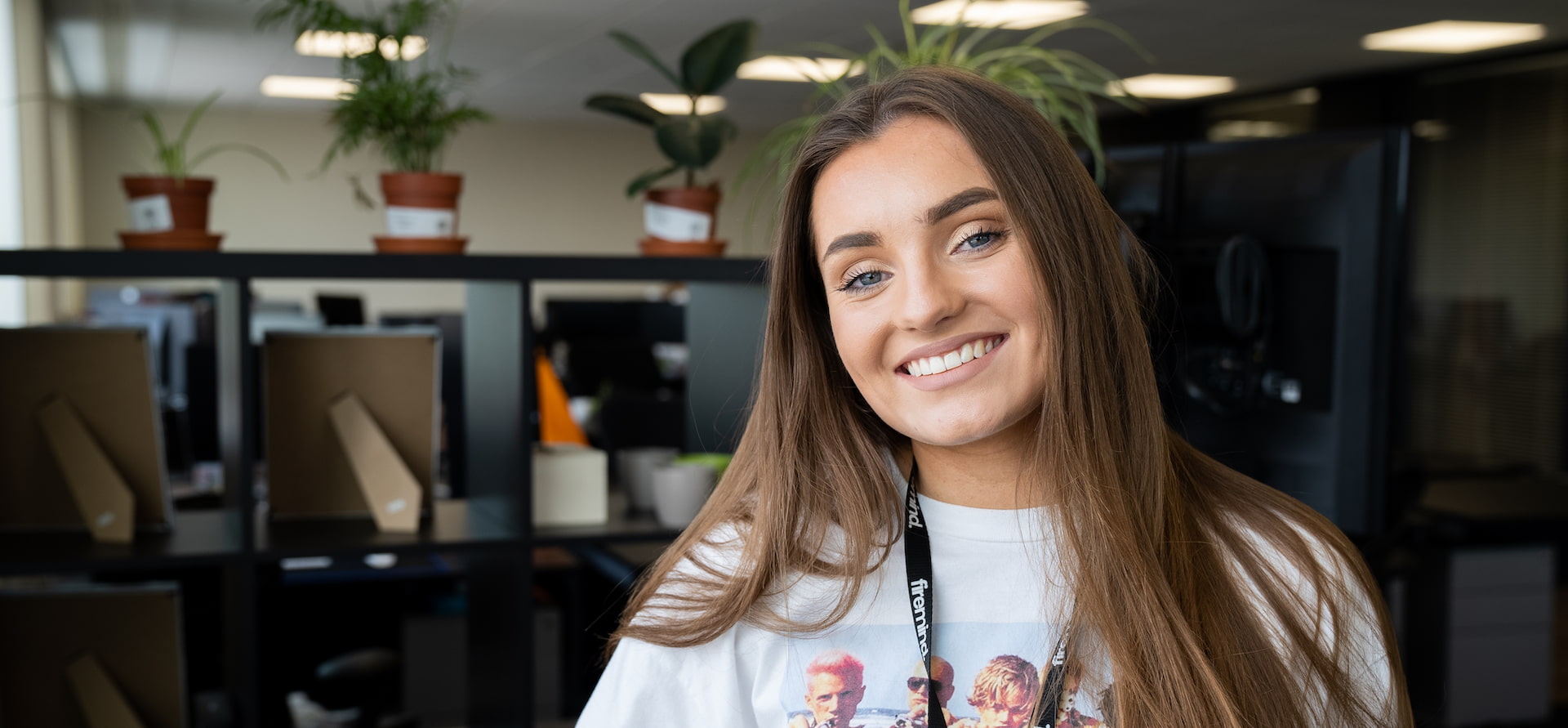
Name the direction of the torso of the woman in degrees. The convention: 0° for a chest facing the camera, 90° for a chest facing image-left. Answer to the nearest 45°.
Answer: approximately 0°

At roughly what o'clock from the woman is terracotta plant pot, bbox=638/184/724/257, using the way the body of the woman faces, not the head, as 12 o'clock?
The terracotta plant pot is roughly at 5 o'clock from the woman.

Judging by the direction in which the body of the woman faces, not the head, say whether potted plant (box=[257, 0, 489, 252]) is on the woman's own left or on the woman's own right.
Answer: on the woman's own right

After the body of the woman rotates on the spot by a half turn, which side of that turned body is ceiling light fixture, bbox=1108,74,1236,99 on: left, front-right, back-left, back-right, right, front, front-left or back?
front

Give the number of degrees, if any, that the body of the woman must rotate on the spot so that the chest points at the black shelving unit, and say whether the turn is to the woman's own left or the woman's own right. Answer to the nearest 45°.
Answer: approximately 135° to the woman's own right

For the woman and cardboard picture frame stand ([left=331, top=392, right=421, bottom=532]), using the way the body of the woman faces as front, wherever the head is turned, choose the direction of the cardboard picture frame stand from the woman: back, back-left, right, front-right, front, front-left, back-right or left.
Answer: back-right

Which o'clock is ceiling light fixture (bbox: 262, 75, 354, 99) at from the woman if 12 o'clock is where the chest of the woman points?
The ceiling light fixture is roughly at 5 o'clock from the woman.

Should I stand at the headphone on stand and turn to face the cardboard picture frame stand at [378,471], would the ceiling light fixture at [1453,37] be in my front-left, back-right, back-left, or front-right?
back-right

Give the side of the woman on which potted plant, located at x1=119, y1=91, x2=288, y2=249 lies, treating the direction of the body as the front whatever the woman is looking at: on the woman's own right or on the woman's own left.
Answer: on the woman's own right

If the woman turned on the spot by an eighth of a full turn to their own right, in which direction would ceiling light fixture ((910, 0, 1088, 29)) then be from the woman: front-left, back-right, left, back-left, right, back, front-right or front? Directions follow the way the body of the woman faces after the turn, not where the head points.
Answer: back-right

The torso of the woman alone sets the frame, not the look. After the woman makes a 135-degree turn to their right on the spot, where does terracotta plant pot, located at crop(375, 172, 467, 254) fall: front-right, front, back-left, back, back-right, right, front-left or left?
front

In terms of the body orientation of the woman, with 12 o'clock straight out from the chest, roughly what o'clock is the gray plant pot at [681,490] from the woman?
The gray plant pot is roughly at 5 o'clock from the woman.

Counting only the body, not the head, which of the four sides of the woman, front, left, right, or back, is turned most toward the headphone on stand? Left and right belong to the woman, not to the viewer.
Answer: back
